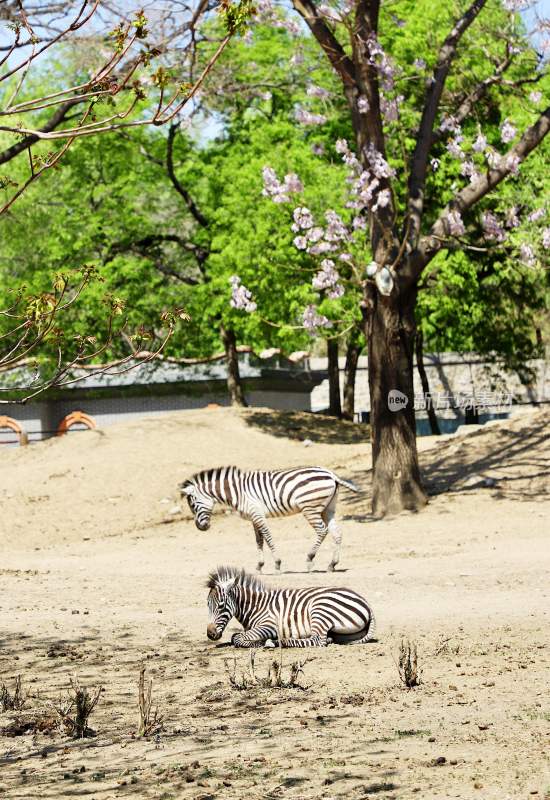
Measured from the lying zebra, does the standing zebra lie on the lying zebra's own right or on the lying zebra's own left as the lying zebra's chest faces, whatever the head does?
on the lying zebra's own right

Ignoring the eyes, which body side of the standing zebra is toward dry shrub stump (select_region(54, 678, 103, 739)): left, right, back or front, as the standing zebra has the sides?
left

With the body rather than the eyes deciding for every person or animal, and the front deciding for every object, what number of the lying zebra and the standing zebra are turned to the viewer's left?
2

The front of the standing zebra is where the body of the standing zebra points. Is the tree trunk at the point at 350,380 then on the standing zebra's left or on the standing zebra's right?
on the standing zebra's right

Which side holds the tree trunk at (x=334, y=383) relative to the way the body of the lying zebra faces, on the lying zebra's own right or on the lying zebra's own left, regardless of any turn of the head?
on the lying zebra's own right

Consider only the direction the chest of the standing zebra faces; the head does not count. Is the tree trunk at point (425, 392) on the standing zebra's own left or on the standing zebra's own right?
on the standing zebra's own right

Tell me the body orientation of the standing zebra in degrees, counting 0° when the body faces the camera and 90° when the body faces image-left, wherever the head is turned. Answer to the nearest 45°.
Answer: approximately 90°

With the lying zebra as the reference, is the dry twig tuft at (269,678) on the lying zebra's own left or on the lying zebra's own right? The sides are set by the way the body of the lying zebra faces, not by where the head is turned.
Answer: on the lying zebra's own left

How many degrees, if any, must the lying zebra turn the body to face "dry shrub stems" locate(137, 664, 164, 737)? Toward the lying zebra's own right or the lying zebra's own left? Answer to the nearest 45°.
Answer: approximately 90° to the lying zebra's own left

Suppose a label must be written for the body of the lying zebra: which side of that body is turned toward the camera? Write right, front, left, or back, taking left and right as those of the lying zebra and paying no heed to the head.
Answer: left

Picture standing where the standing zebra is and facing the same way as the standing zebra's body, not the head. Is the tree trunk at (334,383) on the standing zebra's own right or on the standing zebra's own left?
on the standing zebra's own right
